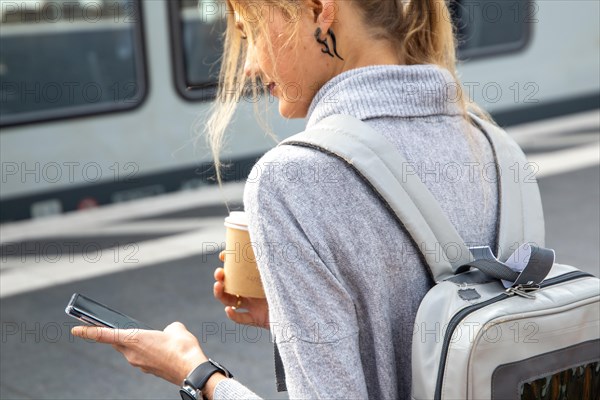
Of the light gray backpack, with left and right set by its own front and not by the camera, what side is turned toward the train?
back

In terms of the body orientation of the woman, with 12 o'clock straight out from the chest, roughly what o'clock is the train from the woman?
The train is roughly at 1 o'clock from the woman.

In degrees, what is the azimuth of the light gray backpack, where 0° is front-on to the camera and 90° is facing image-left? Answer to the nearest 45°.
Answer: approximately 315°

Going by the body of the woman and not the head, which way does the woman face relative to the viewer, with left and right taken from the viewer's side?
facing away from the viewer and to the left of the viewer
